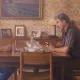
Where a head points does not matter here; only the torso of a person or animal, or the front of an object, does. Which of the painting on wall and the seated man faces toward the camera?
the painting on wall

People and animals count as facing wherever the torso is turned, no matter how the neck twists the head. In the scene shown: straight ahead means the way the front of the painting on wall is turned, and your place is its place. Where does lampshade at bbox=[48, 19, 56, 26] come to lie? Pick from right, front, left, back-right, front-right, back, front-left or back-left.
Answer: left

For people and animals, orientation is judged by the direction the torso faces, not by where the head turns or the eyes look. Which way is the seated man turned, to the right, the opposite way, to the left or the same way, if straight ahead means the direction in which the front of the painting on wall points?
to the right

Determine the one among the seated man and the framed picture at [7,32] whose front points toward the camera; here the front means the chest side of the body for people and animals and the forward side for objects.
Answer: the framed picture

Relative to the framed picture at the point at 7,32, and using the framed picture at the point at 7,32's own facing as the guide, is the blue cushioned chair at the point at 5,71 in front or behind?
in front

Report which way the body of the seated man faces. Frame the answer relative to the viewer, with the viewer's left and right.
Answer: facing to the left of the viewer

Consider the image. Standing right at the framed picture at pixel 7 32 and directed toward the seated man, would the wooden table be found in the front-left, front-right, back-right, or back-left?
front-right

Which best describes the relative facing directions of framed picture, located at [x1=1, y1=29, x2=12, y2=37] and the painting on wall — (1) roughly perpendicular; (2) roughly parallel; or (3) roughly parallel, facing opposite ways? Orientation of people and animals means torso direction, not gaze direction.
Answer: roughly parallel

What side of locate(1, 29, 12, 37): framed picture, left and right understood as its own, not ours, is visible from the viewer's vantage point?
front

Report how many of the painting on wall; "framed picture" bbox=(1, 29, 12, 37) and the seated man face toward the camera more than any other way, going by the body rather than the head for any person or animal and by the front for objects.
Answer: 2

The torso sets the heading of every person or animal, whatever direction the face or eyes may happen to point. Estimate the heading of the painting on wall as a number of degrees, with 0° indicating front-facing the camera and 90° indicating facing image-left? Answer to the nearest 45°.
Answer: approximately 0°
